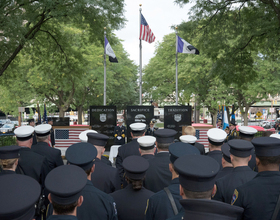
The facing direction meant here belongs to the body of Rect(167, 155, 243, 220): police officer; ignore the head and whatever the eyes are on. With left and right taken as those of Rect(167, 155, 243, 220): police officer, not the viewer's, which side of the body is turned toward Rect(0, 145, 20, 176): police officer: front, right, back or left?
left

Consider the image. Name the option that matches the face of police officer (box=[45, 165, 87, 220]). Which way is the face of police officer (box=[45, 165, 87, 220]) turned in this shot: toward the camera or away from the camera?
away from the camera

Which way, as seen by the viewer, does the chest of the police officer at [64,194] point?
away from the camera

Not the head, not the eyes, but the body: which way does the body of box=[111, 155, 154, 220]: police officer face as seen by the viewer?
away from the camera

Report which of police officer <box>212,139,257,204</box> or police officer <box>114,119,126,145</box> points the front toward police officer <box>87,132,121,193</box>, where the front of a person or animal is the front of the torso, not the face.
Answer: police officer <box>114,119,126,145</box>

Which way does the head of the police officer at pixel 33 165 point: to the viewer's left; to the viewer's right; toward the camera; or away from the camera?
away from the camera

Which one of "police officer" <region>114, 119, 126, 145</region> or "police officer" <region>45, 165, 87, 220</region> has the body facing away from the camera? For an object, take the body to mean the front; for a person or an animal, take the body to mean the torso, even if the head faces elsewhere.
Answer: "police officer" <region>45, 165, 87, 220</region>

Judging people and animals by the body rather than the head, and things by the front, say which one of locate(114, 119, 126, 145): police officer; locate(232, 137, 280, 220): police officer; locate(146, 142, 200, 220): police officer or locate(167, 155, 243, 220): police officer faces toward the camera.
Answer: locate(114, 119, 126, 145): police officer

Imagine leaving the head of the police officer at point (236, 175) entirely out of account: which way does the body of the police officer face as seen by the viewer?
away from the camera

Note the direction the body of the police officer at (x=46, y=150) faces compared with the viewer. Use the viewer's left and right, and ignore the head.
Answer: facing away from the viewer and to the right of the viewer

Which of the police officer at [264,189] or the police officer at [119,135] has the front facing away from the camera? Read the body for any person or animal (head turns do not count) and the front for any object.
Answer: the police officer at [264,189]

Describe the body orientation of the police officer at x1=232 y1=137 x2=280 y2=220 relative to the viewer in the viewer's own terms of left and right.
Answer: facing away from the viewer

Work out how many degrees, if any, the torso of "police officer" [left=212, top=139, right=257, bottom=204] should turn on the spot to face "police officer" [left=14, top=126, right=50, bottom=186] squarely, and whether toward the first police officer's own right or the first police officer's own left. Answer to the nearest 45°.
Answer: approximately 90° to the first police officer's own left

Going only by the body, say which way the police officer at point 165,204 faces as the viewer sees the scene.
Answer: away from the camera

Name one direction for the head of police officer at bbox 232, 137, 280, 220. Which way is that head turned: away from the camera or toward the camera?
away from the camera

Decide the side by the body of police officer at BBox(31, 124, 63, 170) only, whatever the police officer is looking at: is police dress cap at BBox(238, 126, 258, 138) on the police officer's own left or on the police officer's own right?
on the police officer's own right
